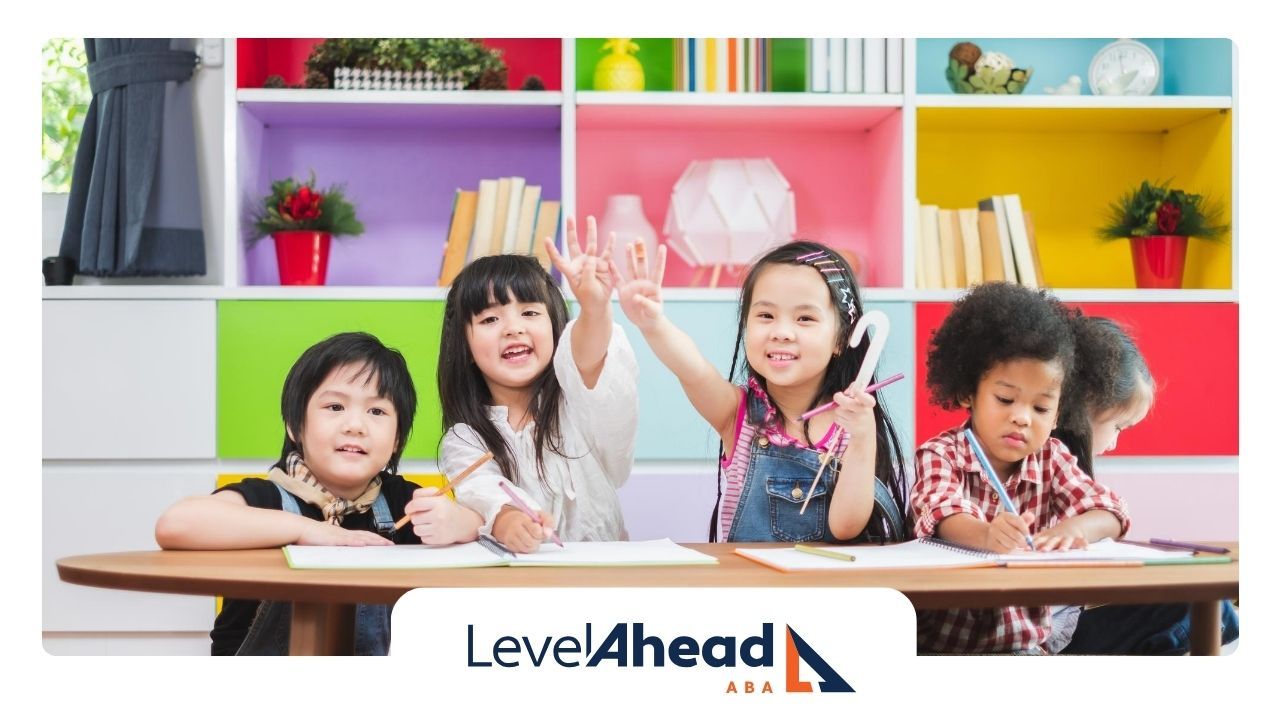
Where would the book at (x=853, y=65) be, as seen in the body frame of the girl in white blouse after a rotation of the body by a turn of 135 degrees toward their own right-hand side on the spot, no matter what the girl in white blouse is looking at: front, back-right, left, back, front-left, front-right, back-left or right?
right

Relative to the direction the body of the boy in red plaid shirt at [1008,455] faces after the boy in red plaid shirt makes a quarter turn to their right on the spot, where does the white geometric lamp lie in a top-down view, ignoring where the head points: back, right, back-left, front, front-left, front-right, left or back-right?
front-right

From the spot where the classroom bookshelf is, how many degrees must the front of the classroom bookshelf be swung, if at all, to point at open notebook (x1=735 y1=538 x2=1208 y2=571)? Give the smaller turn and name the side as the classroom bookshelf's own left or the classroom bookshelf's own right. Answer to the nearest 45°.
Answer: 0° — it already faces it

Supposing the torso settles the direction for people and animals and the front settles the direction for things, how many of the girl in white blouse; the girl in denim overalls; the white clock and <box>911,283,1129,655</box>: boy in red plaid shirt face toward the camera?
4

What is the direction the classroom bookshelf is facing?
toward the camera

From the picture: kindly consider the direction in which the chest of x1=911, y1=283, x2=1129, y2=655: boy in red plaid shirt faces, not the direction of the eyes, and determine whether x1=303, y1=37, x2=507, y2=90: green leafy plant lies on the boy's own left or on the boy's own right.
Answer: on the boy's own right

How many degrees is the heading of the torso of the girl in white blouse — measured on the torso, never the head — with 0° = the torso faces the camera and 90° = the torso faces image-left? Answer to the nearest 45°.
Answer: approximately 0°

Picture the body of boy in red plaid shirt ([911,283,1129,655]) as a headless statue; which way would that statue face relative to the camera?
toward the camera
